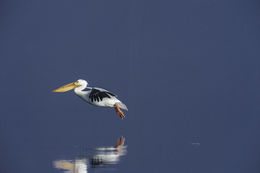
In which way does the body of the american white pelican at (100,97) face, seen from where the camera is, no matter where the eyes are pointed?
to the viewer's left
